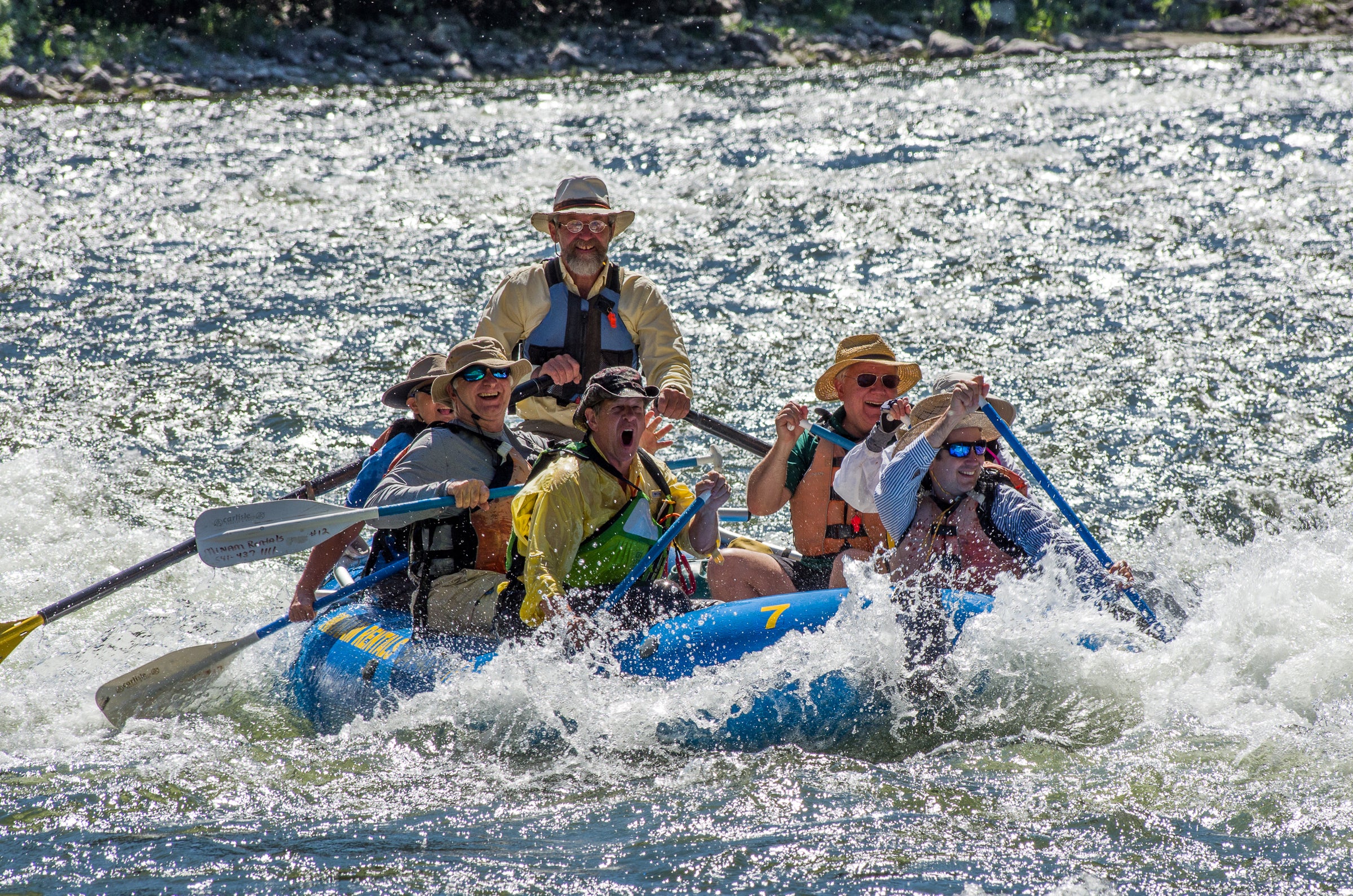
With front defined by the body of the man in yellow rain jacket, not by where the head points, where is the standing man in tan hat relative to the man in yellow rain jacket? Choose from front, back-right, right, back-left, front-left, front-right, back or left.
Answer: back-left

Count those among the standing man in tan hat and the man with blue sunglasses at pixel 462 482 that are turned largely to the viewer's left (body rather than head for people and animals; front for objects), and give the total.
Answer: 0

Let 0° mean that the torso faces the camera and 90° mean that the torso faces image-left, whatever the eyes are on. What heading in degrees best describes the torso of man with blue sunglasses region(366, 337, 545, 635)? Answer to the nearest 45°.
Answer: approximately 315°

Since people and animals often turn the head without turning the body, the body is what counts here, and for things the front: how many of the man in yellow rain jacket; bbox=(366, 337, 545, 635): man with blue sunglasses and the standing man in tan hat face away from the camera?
0

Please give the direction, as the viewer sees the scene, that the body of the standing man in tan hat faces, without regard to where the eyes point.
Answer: toward the camera

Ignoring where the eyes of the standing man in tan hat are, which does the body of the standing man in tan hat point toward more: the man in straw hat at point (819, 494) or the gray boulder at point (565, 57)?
the man in straw hat

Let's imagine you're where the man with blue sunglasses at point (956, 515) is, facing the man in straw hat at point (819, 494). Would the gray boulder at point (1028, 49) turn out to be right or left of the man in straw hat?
right

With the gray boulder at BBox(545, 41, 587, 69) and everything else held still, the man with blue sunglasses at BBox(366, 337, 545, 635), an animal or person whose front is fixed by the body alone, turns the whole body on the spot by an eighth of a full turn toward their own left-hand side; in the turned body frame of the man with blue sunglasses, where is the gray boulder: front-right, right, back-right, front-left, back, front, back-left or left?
left

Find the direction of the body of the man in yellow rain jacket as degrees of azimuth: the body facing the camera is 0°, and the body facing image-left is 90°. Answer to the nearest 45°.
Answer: approximately 315°

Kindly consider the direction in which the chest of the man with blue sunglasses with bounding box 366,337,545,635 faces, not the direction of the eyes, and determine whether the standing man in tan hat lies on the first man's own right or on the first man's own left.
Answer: on the first man's own left

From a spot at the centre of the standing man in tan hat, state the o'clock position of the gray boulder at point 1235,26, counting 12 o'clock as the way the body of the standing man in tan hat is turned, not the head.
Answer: The gray boulder is roughly at 7 o'clock from the standing man in tan hat.
